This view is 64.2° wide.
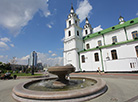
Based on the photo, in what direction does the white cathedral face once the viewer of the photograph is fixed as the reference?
facing away from the viewer and to the left of the viewer
